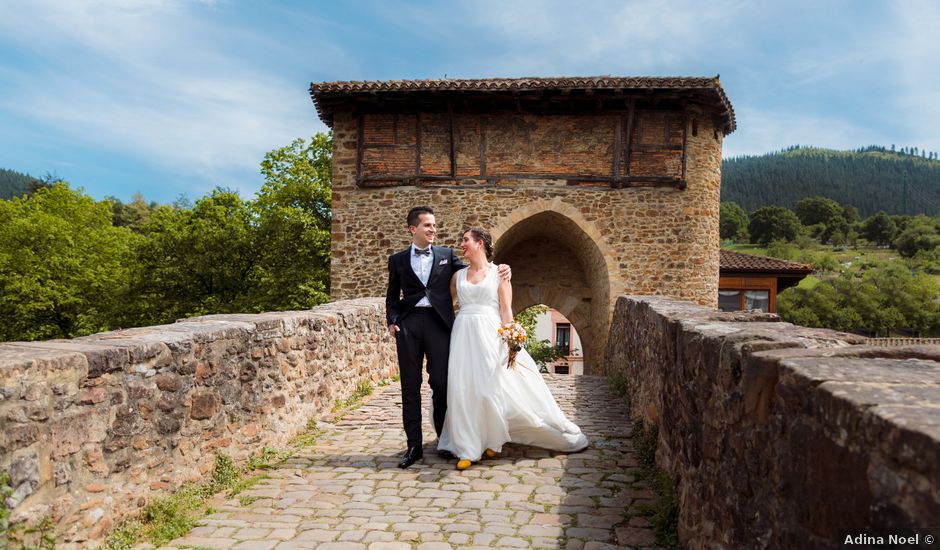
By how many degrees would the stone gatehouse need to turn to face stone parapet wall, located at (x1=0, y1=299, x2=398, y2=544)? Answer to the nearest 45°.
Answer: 0° — it already faces it

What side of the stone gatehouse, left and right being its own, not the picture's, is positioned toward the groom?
front

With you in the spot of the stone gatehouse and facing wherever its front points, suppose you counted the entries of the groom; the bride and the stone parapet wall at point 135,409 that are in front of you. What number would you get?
3

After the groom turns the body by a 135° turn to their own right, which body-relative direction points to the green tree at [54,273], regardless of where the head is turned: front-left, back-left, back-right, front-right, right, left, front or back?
front

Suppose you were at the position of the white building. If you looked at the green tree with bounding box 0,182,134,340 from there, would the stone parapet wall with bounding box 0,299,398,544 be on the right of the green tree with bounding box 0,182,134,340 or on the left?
left

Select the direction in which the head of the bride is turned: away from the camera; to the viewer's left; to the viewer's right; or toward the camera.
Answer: to the viewer's left

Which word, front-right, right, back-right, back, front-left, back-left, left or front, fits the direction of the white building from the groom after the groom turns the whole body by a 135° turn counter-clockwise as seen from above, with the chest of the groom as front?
front-left

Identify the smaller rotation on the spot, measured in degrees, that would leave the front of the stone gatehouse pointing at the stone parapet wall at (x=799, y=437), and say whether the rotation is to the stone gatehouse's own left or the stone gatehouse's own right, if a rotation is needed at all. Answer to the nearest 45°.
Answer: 0° — it already faces it

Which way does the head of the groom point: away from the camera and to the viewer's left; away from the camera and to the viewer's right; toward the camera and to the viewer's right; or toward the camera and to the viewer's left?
toward the camera and to the viewer's right

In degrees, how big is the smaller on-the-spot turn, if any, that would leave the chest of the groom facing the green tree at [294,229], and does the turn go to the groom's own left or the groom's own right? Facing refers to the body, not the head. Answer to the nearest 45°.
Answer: approximately 180°

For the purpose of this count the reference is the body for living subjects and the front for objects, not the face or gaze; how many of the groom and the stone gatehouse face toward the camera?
2

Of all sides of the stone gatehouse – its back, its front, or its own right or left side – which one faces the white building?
back

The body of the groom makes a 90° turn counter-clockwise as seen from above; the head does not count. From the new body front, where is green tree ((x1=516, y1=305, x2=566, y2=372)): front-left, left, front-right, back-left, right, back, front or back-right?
left

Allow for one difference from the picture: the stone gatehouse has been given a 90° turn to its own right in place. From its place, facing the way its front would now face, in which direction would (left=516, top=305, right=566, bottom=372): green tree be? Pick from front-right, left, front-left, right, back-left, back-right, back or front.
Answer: right

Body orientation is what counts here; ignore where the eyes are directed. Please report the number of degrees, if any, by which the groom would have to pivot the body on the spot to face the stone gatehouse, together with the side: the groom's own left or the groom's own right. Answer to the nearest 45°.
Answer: approximately 180°
